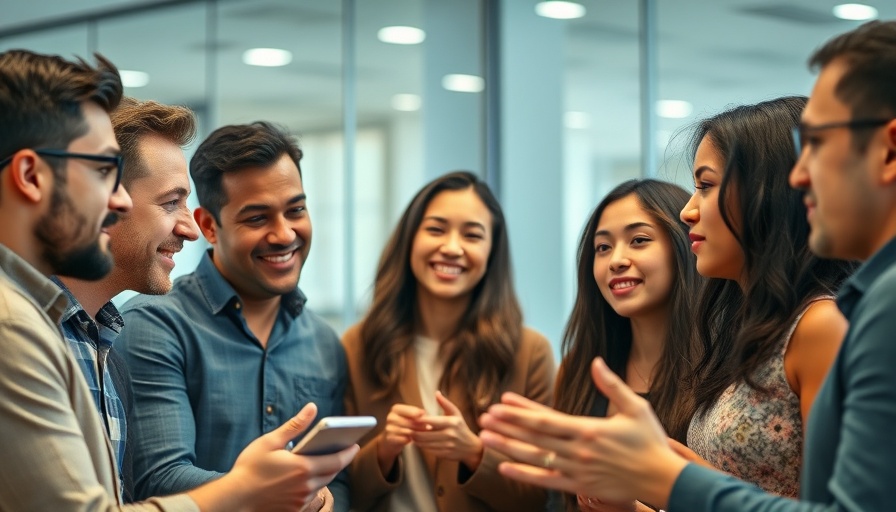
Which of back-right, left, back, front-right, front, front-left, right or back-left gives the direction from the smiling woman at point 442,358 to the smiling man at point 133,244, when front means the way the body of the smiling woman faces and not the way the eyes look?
front-right

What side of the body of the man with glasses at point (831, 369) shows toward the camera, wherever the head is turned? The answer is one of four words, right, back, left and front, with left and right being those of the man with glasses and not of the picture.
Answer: left

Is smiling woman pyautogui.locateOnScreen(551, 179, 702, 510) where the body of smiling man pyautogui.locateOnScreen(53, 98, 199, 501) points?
yes

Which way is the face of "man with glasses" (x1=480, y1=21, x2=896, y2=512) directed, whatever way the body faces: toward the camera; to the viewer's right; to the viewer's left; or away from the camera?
to the viewer's left

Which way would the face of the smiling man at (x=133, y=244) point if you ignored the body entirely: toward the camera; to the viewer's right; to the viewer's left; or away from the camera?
to the viewer's right

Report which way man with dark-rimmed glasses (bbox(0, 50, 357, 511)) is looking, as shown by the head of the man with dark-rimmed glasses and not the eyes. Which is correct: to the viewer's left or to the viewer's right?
to the viewer's right

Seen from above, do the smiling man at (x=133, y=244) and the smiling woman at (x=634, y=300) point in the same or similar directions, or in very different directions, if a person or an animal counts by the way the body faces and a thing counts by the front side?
very different directions

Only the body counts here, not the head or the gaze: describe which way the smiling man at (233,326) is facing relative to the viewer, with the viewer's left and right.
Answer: facing the viewer and to the right of the viewer

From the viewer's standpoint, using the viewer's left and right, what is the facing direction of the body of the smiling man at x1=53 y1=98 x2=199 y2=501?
facing to the right of the viewer

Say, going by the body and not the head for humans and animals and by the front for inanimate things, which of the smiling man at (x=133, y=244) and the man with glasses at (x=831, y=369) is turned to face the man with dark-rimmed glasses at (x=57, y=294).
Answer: the man with glasses

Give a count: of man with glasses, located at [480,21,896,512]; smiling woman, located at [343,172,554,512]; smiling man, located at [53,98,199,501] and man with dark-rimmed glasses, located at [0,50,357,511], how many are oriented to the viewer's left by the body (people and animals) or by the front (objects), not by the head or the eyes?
1

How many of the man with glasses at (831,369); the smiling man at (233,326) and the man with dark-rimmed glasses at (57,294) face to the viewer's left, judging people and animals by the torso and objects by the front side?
1

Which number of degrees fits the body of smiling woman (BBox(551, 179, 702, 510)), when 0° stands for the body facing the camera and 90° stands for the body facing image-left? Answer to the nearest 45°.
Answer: approximately 45°

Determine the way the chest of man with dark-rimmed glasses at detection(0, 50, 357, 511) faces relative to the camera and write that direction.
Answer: to the viewer's right
